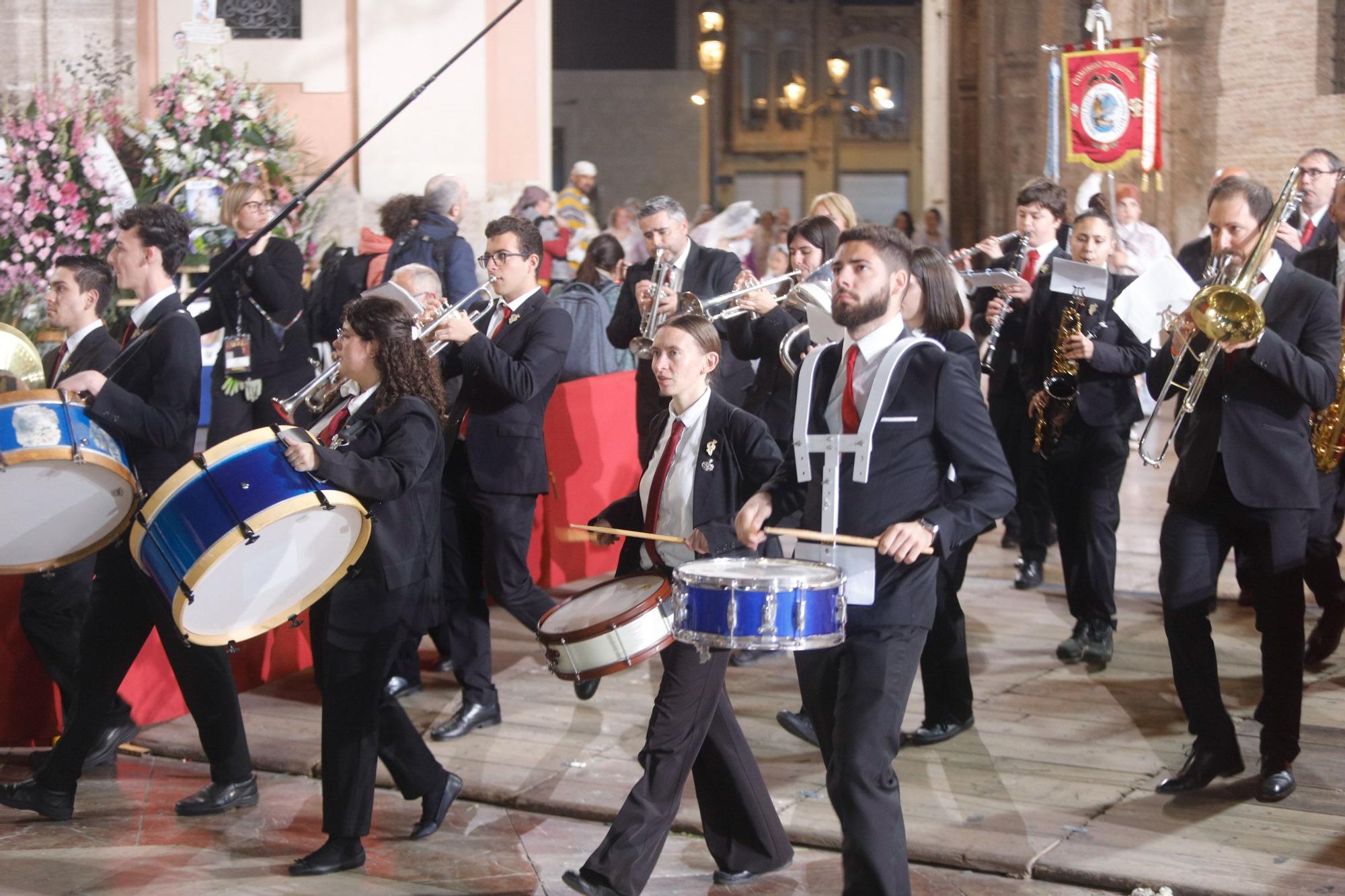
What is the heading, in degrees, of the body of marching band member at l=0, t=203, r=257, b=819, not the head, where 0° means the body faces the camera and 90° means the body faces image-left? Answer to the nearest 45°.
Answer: approximately 90°

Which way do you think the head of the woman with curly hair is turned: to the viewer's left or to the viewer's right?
to the viewer's left

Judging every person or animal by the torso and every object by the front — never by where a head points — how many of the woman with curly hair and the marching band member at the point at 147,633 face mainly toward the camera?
0

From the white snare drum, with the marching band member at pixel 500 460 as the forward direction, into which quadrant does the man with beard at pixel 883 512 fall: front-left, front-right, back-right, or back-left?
back-right

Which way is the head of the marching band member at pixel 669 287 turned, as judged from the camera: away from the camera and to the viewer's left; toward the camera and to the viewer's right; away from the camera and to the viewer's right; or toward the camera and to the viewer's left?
toward the camera and to the viewer's left

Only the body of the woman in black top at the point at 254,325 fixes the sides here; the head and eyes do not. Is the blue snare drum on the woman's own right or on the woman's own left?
on the woman's own left

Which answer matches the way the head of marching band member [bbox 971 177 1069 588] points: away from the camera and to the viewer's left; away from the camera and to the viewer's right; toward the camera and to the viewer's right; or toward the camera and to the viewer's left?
toward the camera and to the viewer's left

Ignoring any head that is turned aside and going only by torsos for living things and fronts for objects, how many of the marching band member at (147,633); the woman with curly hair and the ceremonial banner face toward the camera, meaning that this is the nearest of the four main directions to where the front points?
1
